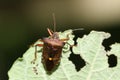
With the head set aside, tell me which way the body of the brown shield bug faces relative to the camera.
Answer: away from the camera
